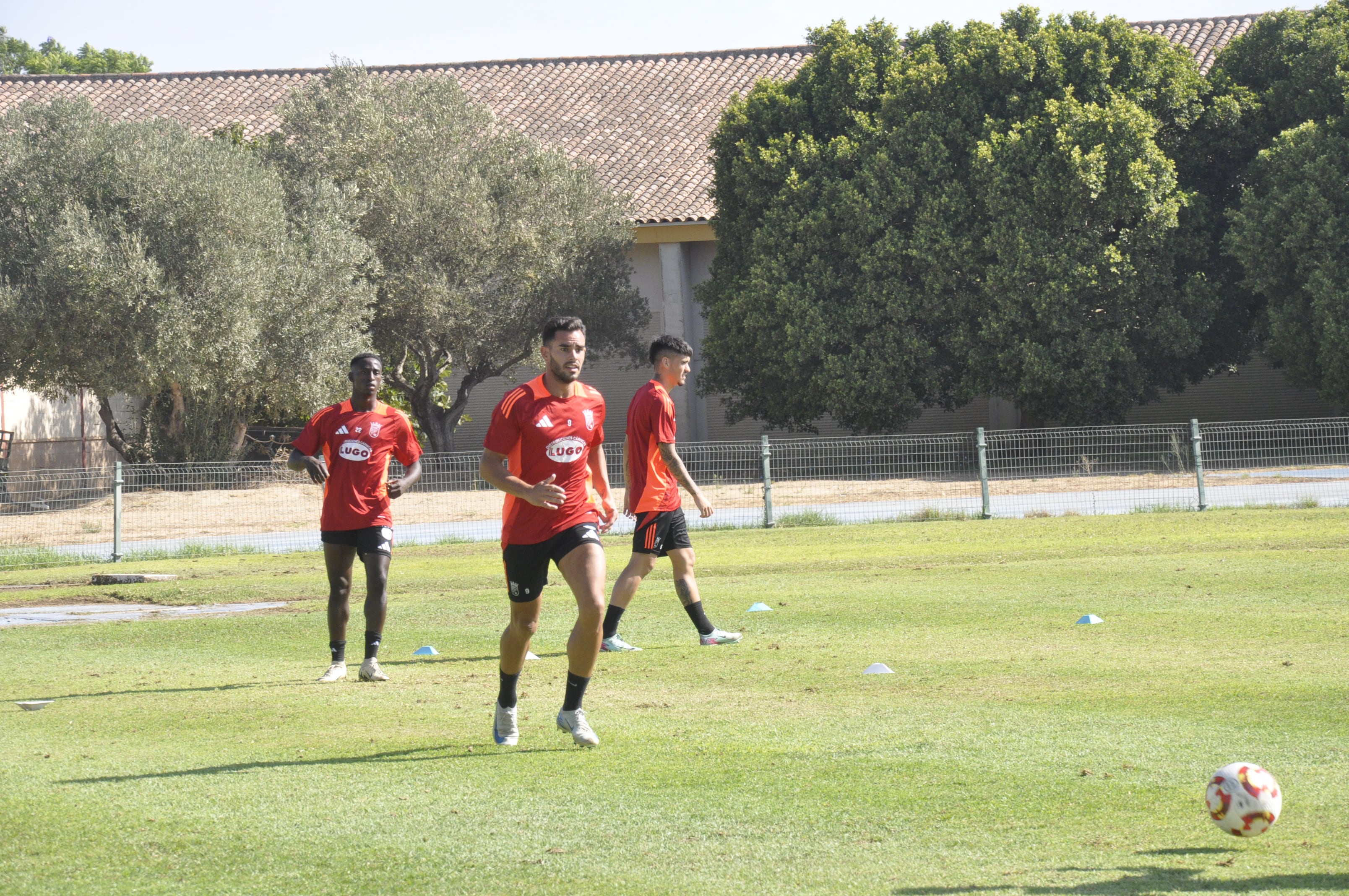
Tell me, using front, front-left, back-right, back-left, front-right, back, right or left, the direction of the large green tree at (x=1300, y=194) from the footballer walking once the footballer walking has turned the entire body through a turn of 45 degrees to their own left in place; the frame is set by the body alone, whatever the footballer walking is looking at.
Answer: front

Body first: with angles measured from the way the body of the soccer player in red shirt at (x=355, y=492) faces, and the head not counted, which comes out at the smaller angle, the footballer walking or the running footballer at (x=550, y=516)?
the running footballer

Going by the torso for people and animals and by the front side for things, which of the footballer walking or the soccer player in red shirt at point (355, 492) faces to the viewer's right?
the footballer walking

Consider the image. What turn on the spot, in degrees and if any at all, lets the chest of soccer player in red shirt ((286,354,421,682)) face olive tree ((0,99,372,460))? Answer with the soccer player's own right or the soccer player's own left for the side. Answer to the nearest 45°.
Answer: approximately 180°

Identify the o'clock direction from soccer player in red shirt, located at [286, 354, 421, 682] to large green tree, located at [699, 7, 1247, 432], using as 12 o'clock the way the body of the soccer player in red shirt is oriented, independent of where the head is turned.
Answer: The large green tree is roughly at 7 o'clock from the soccer player in red shirt.

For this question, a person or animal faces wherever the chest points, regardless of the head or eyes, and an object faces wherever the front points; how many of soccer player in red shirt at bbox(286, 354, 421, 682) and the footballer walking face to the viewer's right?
1

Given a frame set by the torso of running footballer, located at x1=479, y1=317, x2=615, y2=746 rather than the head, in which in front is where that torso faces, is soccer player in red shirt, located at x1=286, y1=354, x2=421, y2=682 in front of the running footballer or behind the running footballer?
behind

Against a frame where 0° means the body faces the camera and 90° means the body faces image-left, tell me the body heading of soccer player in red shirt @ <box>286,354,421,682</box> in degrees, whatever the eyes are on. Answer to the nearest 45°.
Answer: approximately 0°

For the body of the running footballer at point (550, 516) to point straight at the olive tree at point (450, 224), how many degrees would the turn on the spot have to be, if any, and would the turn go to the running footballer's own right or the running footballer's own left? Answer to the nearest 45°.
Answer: approximately 135° to the running footballer's own left

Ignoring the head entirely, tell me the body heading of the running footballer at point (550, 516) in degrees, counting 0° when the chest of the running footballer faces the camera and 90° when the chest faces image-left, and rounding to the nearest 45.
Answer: approximately 315°

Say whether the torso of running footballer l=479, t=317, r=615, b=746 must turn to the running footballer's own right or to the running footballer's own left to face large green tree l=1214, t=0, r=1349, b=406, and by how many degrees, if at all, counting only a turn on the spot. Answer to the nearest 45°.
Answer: approximately 90° to the running footballer's own left

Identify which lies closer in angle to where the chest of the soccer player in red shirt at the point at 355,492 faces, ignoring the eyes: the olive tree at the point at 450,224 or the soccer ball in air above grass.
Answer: the soccer ball in air above grass

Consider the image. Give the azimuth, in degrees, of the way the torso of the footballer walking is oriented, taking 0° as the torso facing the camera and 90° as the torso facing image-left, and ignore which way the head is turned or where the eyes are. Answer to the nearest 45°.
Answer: approximately 270°

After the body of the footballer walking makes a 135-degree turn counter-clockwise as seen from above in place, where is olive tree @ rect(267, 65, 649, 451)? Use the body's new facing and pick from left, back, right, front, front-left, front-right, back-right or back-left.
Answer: front-right

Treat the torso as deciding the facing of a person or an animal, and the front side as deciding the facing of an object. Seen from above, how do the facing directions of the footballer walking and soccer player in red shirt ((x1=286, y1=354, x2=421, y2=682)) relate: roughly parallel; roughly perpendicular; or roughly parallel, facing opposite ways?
roughly perpendicular

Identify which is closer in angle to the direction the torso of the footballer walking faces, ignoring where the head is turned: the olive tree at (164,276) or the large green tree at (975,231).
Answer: the large green tree
